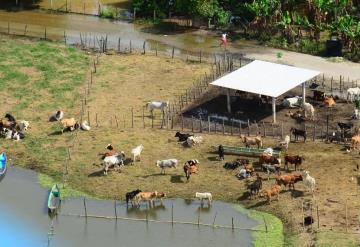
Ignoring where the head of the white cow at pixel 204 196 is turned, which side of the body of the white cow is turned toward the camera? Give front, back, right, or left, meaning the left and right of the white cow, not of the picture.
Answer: left

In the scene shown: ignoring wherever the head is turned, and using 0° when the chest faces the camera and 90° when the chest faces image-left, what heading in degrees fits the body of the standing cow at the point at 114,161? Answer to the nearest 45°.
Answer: approximately 225°

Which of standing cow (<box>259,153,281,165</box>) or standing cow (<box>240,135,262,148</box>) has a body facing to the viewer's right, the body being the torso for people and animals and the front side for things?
standing cow (<box>259,153,281,165</box>)

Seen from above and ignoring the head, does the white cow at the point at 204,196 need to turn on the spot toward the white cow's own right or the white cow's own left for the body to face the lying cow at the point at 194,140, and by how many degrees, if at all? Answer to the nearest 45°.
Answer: approximately 90° to the white cow's own right

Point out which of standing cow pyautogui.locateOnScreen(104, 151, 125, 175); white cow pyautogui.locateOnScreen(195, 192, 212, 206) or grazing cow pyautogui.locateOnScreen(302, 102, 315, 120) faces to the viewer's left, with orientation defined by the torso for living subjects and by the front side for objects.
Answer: the white cow

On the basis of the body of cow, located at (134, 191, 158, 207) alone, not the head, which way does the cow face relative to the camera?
to the viewer's right

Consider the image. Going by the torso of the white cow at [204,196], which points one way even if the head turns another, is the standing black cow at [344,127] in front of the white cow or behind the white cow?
behind

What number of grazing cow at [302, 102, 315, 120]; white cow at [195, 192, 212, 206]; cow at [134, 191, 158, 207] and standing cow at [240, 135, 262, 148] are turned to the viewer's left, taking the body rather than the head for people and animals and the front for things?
2

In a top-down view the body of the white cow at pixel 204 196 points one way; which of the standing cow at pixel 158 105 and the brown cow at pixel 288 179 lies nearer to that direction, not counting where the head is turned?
the standing cow

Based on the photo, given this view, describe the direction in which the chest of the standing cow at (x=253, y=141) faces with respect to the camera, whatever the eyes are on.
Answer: to the viewer's left

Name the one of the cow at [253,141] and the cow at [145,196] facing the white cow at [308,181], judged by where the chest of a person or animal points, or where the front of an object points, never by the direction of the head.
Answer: the cow at [145,196]
